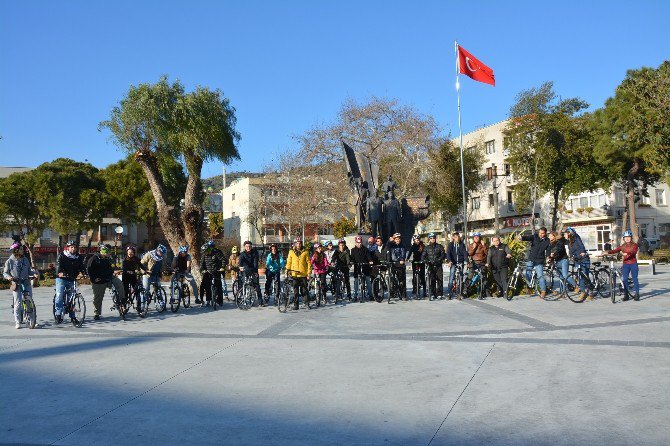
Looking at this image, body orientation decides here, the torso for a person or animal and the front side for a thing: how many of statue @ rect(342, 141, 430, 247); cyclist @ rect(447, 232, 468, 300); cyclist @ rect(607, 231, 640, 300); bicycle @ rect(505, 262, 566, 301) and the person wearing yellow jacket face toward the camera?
4

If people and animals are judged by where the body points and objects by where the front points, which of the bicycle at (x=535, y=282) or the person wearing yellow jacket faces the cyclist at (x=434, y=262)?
the bicycle

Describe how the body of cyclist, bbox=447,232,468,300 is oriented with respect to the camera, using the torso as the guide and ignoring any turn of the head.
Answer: toward the camera

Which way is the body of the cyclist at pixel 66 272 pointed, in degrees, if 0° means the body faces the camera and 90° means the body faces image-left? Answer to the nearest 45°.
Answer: approximately 315°

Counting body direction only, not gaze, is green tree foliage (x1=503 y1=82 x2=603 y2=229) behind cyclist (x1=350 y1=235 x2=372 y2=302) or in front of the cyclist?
behind

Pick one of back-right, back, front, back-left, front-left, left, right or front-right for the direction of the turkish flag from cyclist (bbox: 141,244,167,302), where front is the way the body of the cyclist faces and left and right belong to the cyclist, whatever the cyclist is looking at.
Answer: left

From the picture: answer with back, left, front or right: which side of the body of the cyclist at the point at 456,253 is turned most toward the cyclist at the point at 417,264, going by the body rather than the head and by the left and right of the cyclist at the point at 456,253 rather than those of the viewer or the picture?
right

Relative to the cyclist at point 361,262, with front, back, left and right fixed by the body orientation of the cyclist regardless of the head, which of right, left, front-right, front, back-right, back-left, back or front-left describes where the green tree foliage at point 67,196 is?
back-right

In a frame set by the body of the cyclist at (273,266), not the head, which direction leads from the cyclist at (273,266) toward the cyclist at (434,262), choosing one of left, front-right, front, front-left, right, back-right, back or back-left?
left

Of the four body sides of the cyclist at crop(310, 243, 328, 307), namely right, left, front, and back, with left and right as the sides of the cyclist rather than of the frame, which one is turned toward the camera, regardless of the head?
front

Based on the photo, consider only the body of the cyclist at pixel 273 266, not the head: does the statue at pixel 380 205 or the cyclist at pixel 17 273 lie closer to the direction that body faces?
the cyclist

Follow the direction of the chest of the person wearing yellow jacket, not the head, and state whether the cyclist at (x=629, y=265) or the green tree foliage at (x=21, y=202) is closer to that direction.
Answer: the cyclist

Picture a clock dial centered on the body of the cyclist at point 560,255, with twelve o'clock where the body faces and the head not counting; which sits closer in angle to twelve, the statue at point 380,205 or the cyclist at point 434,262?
the cyclist

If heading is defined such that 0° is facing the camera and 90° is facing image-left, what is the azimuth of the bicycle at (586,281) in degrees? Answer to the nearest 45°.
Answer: approximately 45°

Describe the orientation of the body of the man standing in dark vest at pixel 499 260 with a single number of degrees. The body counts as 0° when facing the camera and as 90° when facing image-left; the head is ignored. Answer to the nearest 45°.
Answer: approximately 0°

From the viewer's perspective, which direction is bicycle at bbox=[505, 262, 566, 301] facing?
to the viewer's left

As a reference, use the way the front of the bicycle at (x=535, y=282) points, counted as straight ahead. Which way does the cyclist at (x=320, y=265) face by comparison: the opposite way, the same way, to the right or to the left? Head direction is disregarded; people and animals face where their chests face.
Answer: to the left
